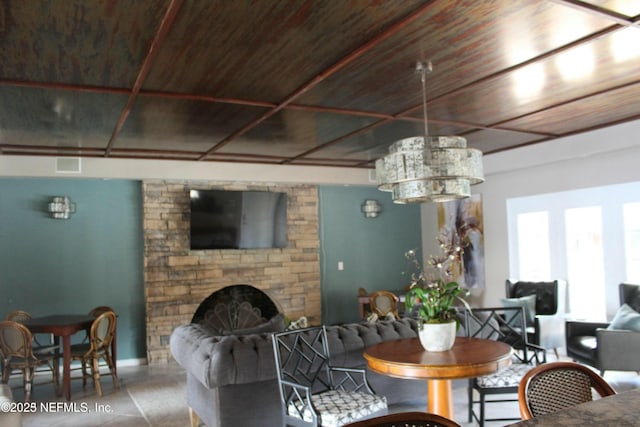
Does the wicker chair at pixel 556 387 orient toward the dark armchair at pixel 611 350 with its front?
no

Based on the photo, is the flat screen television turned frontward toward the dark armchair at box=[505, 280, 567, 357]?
no

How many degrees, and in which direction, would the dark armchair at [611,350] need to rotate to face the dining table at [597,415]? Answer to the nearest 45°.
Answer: approximately 45° to its left

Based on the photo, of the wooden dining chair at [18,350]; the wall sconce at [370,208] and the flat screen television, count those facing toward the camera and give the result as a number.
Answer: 2

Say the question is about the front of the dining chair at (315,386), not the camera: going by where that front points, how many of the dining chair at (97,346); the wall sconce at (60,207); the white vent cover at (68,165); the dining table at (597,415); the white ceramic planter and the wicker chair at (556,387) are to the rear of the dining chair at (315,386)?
3

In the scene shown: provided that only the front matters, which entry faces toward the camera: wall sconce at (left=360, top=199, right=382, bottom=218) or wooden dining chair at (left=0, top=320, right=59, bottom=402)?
the wall sconce

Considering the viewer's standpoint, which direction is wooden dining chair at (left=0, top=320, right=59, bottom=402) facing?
facing away from the viewer and to the right of the viewer

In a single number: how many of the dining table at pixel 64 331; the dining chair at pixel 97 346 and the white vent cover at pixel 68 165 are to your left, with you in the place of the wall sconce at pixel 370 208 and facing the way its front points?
0

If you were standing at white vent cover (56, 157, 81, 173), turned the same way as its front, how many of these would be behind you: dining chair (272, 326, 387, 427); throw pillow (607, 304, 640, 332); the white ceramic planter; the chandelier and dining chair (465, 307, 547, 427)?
0

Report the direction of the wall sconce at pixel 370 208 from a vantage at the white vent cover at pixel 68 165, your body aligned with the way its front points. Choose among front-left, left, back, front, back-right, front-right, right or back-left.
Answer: left

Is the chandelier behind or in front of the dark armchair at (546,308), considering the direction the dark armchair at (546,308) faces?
in front

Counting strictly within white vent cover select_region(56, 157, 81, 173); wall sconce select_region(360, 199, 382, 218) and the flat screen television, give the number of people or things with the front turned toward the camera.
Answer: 3

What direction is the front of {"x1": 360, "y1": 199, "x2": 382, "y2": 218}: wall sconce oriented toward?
toward the camera

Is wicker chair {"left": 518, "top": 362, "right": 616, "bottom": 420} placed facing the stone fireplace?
no

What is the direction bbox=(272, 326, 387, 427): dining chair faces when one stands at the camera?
facing the viewer and to the right of the viewer

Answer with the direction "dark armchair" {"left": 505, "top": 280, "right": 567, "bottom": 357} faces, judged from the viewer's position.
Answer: facing the viewer and to the left of the viewer

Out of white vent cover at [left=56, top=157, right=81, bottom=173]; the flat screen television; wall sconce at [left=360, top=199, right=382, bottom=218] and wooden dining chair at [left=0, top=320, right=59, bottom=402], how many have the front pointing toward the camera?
3

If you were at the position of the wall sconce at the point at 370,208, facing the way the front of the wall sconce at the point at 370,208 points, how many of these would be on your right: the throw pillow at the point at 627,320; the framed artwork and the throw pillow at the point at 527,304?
0

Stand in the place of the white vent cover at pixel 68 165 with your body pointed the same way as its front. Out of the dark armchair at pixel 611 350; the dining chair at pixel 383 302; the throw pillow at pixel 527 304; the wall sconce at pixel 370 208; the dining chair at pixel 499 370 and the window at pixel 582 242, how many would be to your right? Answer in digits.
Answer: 0

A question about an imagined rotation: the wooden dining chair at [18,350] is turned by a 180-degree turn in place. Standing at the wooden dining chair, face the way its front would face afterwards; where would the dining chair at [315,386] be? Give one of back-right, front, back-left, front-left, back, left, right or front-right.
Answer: left

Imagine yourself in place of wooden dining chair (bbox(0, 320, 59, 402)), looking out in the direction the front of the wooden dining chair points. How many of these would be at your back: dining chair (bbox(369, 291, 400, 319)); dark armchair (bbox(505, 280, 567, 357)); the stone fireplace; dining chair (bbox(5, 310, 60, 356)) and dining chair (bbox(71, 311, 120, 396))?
0

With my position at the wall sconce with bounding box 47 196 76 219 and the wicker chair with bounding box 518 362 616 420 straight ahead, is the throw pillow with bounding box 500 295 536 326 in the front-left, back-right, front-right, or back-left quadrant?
front-left

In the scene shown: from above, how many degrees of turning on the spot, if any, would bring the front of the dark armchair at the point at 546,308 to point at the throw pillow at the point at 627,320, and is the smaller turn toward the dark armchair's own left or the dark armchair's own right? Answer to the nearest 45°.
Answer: approximately 90° to the dark armchair's own left

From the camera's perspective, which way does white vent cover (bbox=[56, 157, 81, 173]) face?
toward the camera
